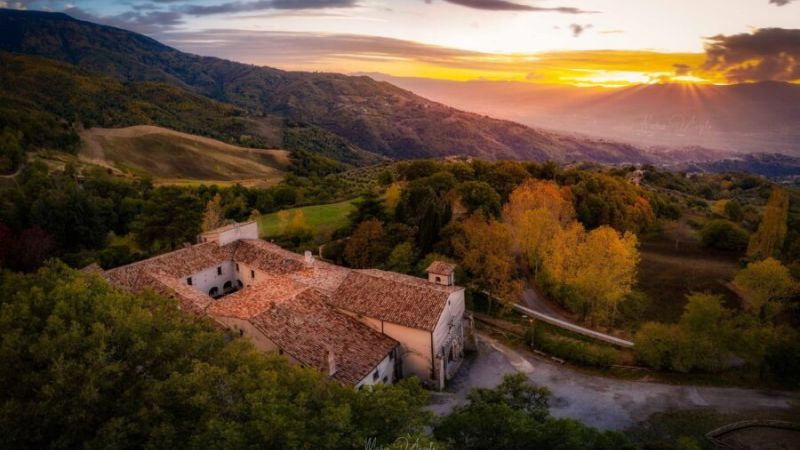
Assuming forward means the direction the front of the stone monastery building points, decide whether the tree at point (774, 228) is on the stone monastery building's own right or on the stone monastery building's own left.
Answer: on the stone monastery building's own left

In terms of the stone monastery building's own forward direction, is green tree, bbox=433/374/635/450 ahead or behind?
ahead

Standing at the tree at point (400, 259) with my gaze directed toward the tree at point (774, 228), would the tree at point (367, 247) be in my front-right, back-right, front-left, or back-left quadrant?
back-left

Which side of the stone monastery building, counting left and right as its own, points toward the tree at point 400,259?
left

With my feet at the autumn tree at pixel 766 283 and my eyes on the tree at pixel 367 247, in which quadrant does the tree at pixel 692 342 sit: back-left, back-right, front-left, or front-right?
front-left

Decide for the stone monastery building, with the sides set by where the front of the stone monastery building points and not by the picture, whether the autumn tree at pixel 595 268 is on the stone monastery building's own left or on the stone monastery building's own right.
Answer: on the stone monastery building's own left

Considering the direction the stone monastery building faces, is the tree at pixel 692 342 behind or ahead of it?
ahead

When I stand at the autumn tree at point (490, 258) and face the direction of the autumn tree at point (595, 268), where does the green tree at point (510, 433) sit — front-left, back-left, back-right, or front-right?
front-right

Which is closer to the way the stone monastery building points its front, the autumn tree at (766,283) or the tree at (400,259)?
the autumn tree

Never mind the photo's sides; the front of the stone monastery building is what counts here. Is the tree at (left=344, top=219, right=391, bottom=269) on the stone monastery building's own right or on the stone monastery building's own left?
on the stone monastery building's own left

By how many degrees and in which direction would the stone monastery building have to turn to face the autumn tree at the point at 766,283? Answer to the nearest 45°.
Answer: approximately 45° to its left

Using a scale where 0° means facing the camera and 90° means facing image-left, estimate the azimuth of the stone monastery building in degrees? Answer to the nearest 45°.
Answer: approximately 315°
